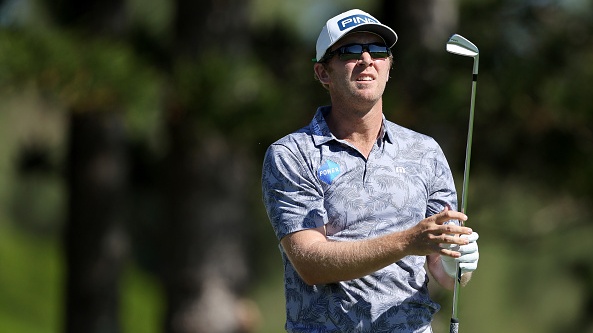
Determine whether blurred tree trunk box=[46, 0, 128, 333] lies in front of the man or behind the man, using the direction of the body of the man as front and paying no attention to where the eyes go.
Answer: behind

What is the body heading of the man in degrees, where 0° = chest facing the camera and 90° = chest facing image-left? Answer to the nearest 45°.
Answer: approximately 315°

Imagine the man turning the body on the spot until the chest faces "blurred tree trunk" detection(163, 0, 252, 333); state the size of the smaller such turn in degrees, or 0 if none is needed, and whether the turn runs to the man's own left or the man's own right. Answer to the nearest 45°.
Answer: approximately 135° to the man's own left
